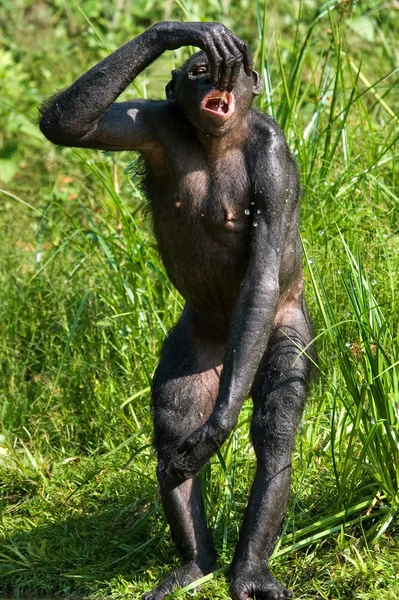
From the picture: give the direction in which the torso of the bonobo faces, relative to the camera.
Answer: toward the camera
